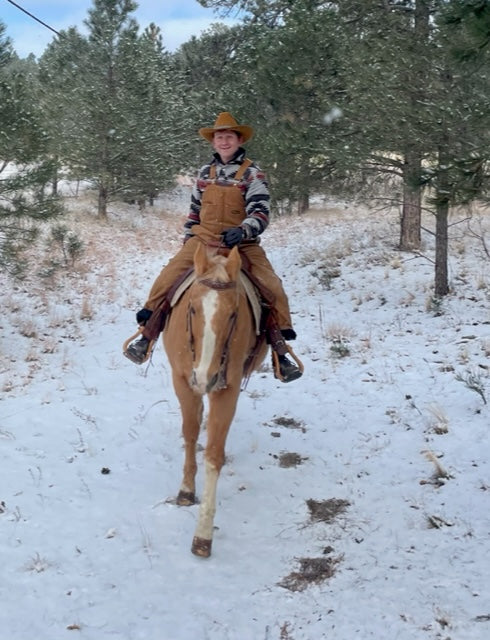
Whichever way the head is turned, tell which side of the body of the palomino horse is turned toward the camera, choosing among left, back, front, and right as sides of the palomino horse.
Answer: front

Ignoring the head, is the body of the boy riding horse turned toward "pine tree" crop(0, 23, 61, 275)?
no

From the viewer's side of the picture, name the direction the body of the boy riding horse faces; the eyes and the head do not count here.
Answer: toward the camera

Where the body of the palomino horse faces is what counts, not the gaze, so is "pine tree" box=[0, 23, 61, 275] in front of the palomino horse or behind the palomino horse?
behind

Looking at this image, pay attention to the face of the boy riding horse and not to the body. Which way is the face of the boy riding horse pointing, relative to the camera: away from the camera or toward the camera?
toward the camera
